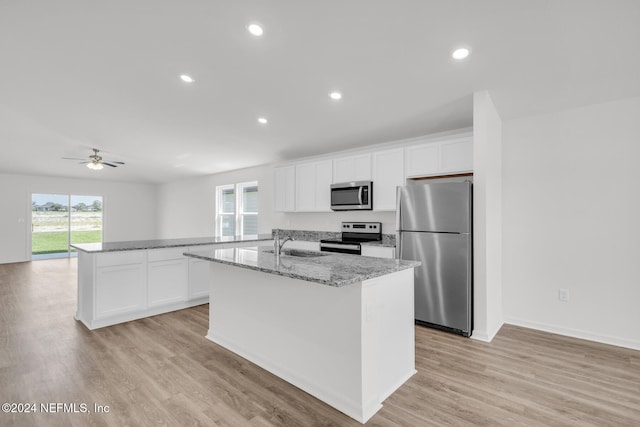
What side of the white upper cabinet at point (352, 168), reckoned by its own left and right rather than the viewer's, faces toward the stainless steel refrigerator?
left

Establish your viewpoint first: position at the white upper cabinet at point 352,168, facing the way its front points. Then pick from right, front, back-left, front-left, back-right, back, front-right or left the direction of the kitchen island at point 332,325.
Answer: front-left

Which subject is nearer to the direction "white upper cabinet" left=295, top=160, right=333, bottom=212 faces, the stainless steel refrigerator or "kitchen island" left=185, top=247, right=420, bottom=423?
the kitchen island

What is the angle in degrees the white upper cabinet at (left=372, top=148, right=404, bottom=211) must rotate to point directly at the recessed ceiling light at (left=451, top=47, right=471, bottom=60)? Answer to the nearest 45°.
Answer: approximately 45° to its left

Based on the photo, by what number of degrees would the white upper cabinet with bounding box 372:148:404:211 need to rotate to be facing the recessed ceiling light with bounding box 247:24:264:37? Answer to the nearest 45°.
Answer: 0° — it already faces it

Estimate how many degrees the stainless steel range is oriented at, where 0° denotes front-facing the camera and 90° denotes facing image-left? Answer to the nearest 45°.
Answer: approximately 45°

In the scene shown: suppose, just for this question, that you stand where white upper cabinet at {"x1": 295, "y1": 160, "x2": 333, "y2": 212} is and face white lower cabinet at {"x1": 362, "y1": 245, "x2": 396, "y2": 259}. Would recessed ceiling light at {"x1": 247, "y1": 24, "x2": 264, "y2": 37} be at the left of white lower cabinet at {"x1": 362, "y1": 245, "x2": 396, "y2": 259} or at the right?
right

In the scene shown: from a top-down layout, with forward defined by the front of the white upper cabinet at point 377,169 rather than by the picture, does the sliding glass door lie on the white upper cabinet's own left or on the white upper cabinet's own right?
on the white upper cabinet's own right
